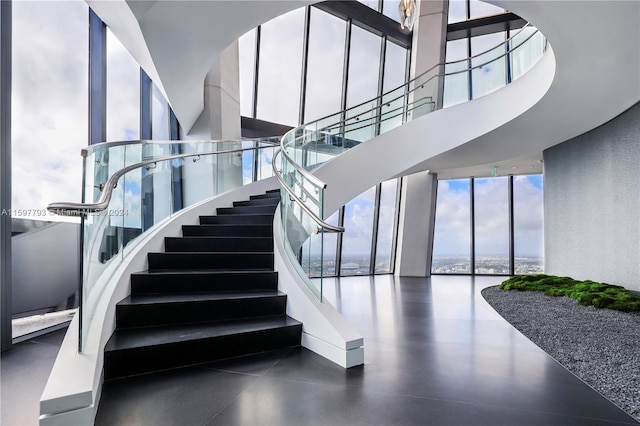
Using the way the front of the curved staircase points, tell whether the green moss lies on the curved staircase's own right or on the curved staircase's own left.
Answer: on the curved staircase's own left

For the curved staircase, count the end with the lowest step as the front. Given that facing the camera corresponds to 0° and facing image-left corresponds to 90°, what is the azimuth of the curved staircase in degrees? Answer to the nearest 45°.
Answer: approximately 0°

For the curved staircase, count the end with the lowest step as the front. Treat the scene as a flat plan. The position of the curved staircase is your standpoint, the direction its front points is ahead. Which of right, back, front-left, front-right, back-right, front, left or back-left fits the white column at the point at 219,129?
back

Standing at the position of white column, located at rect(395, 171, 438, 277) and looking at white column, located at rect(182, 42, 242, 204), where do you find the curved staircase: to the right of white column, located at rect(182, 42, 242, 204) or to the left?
left

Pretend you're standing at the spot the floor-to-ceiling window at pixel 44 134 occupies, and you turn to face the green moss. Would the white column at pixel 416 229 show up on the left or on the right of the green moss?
left

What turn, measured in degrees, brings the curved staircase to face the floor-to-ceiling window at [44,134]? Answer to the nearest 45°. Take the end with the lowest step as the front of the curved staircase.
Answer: approximately 135° to its right

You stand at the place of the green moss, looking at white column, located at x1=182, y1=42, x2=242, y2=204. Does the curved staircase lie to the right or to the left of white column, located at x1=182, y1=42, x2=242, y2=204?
left
